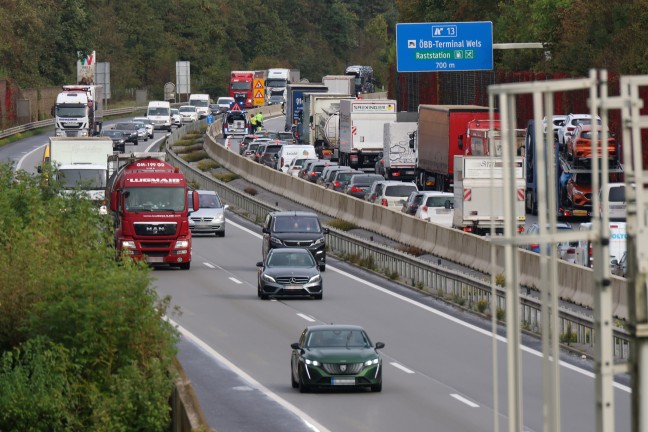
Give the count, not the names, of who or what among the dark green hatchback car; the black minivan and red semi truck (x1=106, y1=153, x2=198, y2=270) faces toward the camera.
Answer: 3

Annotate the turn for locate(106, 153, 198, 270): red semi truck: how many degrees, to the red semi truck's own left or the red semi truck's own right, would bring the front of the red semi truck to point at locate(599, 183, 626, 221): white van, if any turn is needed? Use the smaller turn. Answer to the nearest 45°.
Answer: approximately 90° to the red semi truck's own left

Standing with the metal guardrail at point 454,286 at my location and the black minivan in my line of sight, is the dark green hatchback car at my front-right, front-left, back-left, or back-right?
back-left

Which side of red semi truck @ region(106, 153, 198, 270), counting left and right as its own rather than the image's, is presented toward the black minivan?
left

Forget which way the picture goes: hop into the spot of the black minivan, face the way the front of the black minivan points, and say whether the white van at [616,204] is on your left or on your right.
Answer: on your left

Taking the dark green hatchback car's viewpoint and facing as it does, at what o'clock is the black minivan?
The black minivan is roughly at 6 o'clock from the dark green hatchback car.

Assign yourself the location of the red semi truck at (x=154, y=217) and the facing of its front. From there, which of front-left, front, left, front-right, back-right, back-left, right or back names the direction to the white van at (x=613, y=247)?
front-left

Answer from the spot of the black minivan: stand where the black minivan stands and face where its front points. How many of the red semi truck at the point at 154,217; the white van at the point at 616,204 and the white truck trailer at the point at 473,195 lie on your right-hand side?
1

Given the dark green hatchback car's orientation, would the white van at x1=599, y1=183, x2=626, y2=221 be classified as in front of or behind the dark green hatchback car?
behind

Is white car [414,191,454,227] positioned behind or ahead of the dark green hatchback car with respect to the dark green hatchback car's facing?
behind
